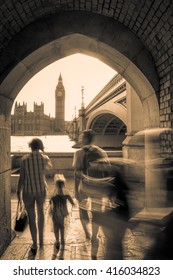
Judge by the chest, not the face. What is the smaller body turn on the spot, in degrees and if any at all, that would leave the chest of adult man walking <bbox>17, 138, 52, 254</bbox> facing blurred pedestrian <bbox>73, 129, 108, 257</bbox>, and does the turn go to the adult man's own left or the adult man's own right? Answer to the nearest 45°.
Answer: approximately 135° to the adult man's own right

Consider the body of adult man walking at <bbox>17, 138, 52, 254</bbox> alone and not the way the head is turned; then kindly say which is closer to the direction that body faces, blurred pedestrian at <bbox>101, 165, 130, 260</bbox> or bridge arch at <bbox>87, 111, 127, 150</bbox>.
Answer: the bridge arch

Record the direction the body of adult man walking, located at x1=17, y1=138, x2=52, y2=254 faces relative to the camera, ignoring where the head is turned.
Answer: away from the camera

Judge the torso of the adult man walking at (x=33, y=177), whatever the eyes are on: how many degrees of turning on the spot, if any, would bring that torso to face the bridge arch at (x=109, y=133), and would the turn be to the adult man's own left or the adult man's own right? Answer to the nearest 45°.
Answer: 0° — they already face it
